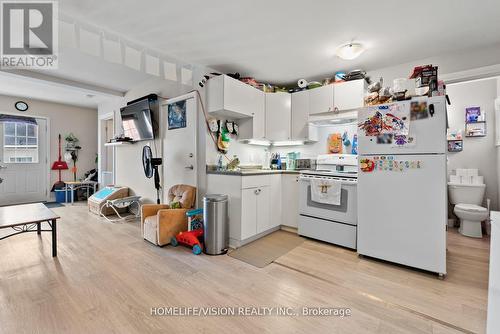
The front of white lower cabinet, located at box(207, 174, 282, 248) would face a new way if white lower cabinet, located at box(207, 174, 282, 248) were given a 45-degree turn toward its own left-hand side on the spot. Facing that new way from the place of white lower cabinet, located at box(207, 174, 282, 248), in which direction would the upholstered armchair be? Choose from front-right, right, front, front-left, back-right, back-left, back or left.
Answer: back

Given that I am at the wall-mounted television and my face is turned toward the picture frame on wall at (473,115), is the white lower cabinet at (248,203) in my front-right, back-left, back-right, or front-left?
front-right

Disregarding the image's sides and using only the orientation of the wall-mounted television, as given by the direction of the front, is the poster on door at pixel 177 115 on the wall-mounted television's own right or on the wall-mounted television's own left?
on the wall-mounted television's own left

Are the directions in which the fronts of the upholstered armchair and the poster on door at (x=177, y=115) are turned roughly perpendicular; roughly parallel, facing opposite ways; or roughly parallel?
roughly parallel

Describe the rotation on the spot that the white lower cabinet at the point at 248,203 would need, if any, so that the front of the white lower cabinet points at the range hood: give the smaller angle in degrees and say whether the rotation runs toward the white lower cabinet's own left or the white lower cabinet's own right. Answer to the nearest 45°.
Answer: approximately 45° to the white lower cabinet's own left

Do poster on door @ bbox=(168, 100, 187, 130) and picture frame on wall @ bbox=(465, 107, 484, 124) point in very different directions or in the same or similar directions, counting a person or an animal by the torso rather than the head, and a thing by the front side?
same or similar directions

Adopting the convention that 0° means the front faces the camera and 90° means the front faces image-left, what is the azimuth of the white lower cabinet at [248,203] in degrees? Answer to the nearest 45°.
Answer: approximately 315°

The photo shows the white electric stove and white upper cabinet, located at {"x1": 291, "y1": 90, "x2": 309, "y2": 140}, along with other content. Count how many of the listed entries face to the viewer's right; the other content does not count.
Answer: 0

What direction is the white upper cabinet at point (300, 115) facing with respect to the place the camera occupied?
facing the viewer and to the left of the viewer

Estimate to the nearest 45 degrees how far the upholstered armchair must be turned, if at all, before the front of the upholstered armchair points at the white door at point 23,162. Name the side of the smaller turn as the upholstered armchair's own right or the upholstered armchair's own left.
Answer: approximately 90° to the upholstered armchair's own right

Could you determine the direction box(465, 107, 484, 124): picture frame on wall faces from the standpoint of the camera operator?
facing the viewer
